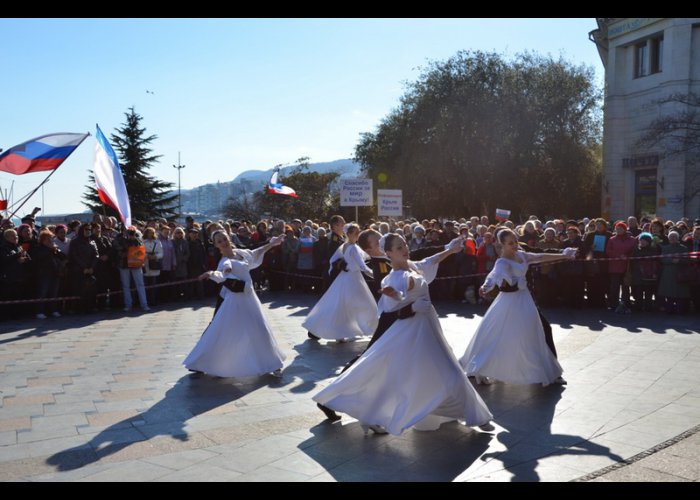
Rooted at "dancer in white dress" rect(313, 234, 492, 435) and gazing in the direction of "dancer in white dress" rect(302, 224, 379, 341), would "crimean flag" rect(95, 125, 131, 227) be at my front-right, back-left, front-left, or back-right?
front-left

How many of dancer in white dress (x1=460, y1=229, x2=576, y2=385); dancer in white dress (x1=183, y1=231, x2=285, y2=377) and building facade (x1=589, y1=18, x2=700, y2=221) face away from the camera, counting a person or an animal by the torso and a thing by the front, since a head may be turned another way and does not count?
0

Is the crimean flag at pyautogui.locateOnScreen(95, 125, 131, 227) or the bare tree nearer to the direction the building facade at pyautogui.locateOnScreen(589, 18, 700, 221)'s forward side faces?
the crimean flag

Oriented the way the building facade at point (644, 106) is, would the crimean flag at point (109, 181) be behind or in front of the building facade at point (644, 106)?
in front

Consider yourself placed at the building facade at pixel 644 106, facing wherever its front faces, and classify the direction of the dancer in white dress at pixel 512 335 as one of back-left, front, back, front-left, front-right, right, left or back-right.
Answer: front-left

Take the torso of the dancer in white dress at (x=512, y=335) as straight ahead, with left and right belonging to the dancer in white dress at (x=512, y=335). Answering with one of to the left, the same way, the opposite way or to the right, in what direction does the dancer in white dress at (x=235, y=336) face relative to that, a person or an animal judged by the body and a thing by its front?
the same way

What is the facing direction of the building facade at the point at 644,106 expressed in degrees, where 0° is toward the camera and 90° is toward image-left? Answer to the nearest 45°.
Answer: approximately 45°

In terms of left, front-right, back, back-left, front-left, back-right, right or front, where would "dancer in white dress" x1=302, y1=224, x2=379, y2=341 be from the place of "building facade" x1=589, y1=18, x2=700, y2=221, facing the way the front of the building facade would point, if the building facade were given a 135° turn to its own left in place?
right

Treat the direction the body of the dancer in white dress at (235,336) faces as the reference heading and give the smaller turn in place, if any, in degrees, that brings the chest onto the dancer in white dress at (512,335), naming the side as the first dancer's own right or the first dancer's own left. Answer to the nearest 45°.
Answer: approximately 90° to the first dancer's own left

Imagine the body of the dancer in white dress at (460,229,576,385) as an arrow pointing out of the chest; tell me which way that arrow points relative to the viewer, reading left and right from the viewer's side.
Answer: facing the viewer and to the right of the viewer

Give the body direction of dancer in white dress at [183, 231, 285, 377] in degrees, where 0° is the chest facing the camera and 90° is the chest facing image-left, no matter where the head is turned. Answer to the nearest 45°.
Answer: approximately 0°

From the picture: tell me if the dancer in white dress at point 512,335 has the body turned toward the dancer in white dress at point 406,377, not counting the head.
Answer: no

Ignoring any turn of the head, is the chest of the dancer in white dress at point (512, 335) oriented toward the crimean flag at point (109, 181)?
no

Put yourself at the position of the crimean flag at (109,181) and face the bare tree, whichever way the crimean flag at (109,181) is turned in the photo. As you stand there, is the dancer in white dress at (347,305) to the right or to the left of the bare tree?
right

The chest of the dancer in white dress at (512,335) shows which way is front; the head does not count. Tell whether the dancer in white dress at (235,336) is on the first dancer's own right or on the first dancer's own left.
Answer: on the first dancer's own right
